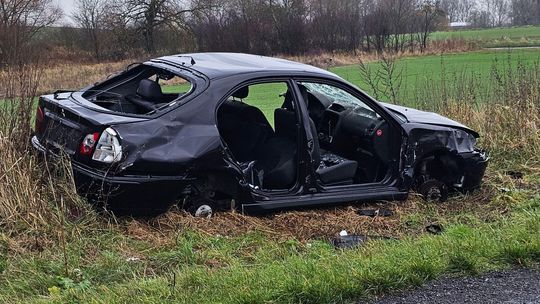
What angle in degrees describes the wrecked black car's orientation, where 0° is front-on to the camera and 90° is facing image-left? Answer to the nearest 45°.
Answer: approximately 225°

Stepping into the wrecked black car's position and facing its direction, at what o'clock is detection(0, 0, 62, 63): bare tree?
The bare tree is roughly at 8 o'clock from the wrecked black car.
